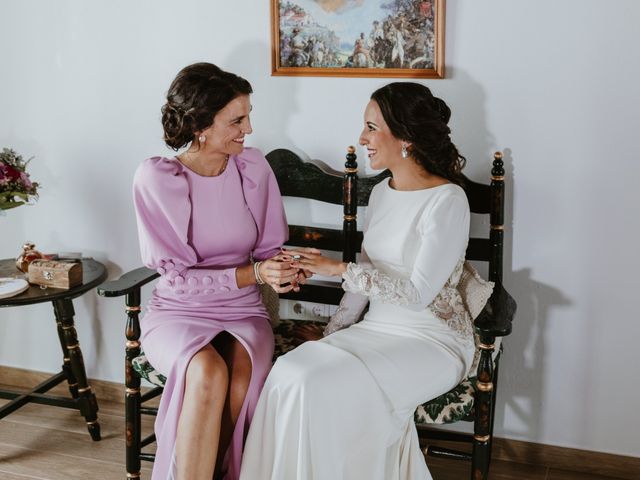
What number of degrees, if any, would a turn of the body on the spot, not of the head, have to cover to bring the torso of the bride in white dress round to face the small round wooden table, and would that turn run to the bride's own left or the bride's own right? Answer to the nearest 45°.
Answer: approximately 90° to the bride's own right

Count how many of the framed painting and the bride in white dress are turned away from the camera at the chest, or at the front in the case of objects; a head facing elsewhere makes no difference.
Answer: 0

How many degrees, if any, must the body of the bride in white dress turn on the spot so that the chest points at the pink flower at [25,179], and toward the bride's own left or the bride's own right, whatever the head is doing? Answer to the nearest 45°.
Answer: approximately 90° to the bride's own right

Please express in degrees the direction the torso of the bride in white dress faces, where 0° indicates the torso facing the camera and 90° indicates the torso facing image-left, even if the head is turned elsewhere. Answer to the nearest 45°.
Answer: approximately 45°

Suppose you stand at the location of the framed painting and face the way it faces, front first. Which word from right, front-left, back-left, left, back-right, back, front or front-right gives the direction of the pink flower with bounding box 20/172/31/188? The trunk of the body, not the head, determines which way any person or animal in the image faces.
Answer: right

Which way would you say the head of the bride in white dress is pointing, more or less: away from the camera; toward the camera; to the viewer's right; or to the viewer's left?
to the viewer's left

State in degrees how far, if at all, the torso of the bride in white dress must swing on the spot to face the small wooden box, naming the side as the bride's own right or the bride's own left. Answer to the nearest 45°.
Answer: approximately 90° to the bride's own right

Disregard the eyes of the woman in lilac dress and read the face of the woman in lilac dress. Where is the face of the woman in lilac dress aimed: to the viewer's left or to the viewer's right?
to the viewer's right

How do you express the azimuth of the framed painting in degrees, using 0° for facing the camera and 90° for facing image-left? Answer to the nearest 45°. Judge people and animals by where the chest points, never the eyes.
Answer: approximately 0°
